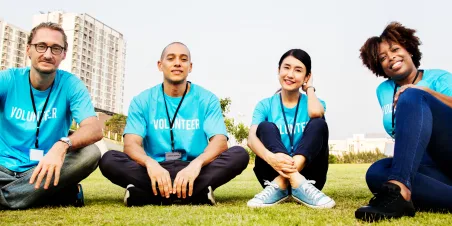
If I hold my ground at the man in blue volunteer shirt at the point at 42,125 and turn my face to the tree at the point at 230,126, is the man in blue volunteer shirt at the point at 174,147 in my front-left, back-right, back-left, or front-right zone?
front-right

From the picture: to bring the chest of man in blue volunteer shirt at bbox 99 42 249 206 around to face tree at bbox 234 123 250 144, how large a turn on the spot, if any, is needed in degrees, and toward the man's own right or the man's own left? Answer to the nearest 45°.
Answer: approximately 180°

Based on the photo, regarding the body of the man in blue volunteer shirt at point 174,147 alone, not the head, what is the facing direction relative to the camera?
toward the camera

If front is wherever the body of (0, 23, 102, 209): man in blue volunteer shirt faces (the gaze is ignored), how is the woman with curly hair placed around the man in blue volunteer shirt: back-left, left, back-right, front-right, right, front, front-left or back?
front-left

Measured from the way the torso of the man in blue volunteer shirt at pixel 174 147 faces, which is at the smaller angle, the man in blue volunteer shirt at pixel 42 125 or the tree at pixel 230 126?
the man in blue volunteer shirt

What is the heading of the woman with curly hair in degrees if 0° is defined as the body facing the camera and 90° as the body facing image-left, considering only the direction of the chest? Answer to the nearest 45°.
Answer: approximately 45°

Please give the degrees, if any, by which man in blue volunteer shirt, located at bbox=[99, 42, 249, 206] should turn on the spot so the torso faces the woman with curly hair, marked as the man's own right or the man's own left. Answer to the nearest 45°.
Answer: approximately 45° to the man's own left

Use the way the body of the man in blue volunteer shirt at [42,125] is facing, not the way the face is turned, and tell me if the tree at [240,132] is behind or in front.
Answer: behind

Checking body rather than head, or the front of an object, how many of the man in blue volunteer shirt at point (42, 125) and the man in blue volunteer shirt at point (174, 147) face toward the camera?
2

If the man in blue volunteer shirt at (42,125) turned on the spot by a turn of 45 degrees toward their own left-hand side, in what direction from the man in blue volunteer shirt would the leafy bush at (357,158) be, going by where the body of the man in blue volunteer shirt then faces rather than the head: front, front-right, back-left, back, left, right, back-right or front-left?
left

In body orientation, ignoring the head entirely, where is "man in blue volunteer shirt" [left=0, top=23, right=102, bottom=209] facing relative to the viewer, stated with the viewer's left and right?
facing the viewer

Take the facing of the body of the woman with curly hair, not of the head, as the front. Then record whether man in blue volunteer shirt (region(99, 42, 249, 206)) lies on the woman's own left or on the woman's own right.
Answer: on the woman's own right

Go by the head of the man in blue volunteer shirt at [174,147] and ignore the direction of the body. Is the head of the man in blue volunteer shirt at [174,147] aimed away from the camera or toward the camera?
toward the camera

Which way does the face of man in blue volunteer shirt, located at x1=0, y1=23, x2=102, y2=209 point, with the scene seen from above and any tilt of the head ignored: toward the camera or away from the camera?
toward the camera

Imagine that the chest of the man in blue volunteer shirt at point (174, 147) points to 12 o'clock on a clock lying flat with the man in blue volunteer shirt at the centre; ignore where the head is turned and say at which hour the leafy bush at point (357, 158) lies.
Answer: The leafy bush is roughly at 7 o'clock from the man in blue volunteer shirt.
